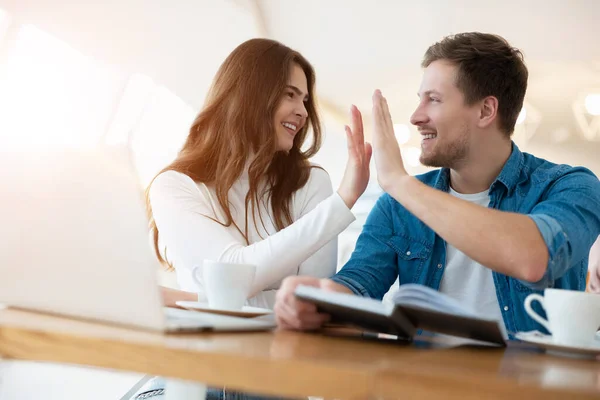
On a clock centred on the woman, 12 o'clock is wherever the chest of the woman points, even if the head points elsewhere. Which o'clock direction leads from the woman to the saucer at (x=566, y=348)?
The saucer is roughly at 1 o'clock from the woman.

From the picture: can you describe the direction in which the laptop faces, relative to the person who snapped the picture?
facing away from the viewer and to the right of the viewer

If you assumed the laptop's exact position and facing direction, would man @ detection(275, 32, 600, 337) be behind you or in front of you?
in front

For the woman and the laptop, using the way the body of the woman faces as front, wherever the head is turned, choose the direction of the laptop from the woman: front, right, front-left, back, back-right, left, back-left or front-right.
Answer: front-right

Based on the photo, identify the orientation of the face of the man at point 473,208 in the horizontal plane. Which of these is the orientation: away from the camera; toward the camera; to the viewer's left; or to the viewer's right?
to the viewer's left

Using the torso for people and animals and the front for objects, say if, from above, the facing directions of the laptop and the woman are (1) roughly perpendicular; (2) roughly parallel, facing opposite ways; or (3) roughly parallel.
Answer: roughly perpendicular

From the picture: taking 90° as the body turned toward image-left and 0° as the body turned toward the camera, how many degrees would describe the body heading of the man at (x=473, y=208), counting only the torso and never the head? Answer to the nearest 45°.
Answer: approximately 45°

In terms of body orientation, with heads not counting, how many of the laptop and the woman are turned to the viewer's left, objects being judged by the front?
0

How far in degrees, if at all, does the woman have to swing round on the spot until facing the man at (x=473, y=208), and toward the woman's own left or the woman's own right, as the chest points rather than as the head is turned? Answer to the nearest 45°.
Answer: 0° — they already face them

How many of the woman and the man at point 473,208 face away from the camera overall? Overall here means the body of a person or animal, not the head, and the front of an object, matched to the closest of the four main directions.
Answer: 0

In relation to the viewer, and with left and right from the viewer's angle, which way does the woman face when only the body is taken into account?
facing the viewer and to the right of the viewer
